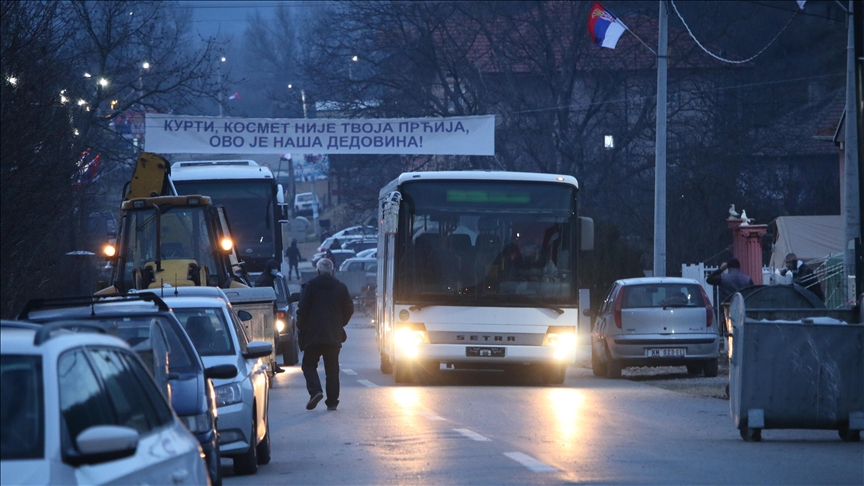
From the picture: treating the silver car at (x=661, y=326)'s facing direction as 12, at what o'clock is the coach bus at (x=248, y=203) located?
The coach bus is roughly at 10 o'clock from the silver car.

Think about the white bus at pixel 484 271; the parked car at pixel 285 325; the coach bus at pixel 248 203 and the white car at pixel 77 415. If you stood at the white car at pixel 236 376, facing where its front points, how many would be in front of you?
1

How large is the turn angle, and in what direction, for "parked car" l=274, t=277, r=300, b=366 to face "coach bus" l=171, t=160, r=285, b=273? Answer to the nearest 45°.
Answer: approximately 180°

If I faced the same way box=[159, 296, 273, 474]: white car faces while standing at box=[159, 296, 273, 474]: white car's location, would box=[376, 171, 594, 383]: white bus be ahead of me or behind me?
behind

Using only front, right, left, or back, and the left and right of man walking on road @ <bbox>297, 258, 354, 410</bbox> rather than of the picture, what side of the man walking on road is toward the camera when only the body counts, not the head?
back

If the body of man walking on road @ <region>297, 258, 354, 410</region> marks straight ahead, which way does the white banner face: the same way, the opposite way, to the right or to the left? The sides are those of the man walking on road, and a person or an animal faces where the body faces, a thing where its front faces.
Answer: the opposite way

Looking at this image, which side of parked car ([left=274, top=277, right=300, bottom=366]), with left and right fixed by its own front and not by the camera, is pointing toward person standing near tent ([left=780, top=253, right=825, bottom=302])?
left

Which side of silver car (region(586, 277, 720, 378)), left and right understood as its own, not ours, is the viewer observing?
back

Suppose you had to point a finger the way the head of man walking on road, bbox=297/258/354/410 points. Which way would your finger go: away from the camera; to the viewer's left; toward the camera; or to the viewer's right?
away from the camera

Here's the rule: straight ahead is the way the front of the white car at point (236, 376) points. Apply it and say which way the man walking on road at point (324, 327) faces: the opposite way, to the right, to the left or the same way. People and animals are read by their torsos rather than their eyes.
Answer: the opposite way

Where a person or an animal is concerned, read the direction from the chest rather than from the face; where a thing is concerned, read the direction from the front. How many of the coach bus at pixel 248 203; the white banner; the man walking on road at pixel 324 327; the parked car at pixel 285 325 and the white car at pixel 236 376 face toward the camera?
4

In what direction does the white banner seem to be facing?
toward the camera

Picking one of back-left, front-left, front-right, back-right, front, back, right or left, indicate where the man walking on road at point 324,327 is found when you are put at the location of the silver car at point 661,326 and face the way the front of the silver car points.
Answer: back-left

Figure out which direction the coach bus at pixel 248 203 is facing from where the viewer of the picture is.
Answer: facing the viewer
